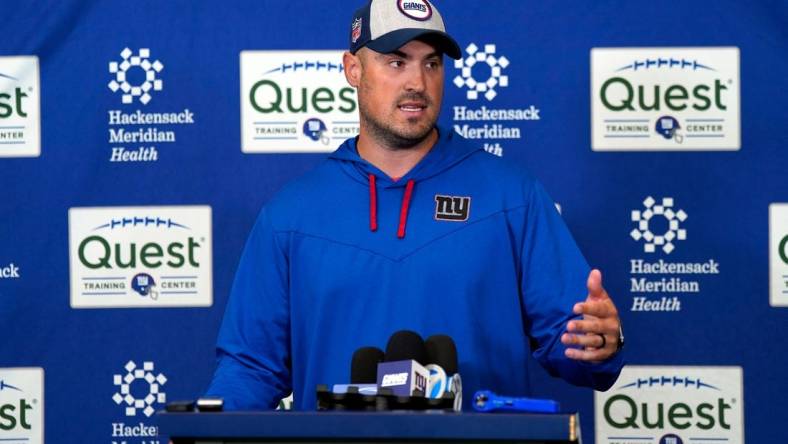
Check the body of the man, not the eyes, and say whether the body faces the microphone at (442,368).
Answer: yes

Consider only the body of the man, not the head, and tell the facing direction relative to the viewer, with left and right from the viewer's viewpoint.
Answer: facing the viewer

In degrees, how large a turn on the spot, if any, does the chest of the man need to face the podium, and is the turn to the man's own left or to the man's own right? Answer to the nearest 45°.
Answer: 0° — they already face it

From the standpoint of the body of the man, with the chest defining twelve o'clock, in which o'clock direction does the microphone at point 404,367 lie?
The microphone is roughly at 12 o'clock from the man.
